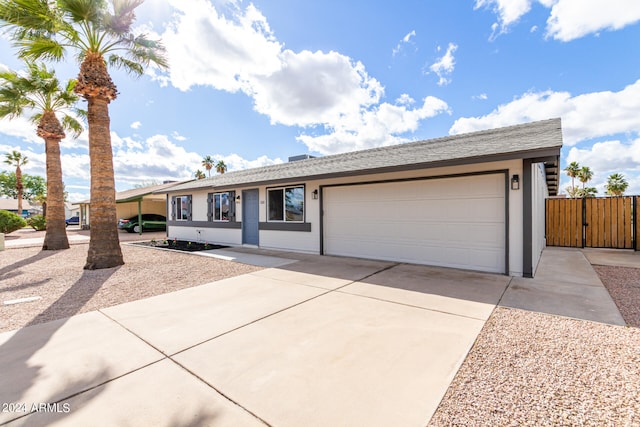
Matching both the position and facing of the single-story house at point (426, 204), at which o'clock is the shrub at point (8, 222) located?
The shrub is roughly at 2 o'clock from the single-story house.

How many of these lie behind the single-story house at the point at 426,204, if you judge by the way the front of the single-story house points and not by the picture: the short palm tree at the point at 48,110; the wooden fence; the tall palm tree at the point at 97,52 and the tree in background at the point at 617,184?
2

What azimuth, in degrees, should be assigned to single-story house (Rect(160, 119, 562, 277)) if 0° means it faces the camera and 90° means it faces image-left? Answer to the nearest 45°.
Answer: approximately 45°

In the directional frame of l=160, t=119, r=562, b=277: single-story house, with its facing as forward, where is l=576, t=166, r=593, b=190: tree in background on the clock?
The tree in background is roughly at 6 o'clock from the single-story house.

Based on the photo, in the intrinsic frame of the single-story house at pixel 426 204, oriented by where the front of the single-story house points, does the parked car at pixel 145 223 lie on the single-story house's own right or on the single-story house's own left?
on the single-story house's own right

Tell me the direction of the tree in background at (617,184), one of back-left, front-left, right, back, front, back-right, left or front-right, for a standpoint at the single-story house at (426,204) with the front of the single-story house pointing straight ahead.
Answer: back

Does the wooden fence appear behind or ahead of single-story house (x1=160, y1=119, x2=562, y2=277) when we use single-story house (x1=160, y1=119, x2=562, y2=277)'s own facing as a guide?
behind

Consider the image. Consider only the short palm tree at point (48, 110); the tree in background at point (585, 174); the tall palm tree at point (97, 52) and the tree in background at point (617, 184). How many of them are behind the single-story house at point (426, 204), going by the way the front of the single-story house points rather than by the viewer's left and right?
2

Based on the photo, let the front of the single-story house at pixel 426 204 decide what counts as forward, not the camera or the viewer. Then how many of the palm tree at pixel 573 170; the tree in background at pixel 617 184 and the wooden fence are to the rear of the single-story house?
3
